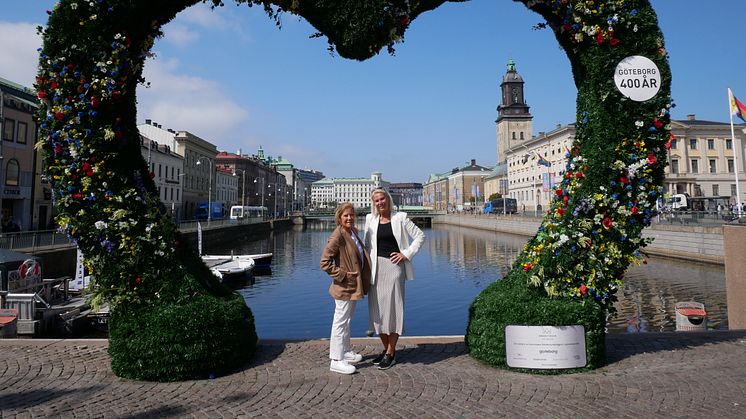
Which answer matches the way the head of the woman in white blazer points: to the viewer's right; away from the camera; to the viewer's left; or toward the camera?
toward the camera

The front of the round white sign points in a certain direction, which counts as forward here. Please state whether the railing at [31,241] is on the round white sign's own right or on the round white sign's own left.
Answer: on the round white sign's own right

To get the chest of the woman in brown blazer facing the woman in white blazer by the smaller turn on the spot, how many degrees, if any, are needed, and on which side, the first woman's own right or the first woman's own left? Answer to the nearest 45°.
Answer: approximately 45° to the first woman's own left

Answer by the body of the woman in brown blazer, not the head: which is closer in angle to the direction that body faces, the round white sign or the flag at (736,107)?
the round white sign

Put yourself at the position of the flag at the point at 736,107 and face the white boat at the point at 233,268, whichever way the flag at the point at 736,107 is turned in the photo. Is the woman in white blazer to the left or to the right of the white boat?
left

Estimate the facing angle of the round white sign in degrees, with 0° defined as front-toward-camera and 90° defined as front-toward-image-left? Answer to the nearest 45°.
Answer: approximately 0°

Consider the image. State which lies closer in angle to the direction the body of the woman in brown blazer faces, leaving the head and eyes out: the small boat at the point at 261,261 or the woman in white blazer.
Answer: the woman in white blazer

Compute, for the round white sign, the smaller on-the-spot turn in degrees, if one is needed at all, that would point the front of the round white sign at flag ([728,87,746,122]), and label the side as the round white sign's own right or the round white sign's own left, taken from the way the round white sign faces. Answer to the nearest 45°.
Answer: approximately 180°

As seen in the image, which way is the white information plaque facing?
toward the camera

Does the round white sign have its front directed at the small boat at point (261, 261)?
no
